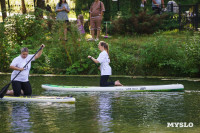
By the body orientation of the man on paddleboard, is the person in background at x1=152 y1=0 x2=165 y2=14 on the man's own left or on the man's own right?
on the man's own left

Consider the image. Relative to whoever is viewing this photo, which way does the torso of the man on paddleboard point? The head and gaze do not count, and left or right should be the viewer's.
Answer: facing the viewer and to the right of the viewer

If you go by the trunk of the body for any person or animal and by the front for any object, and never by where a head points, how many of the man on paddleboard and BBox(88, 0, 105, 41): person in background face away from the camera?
0

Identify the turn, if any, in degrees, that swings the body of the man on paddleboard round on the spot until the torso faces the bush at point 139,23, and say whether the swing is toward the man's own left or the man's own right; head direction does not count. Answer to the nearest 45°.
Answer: approximately 90° to the man's own left

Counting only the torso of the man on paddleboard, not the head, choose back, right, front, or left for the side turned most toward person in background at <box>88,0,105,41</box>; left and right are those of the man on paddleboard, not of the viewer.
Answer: left

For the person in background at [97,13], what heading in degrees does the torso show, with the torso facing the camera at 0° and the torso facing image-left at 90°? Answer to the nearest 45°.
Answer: approximately 45°
